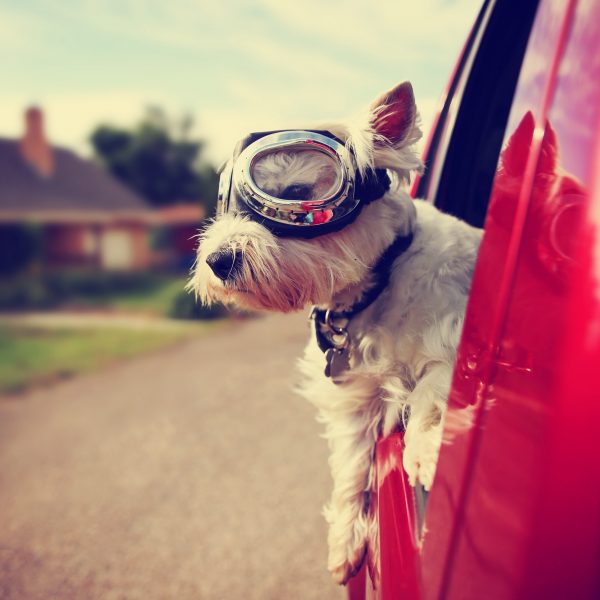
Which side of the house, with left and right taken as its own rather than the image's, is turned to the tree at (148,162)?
back

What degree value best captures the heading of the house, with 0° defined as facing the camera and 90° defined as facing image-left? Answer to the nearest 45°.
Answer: approximately 0°

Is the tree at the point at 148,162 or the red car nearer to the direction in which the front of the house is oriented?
the red car

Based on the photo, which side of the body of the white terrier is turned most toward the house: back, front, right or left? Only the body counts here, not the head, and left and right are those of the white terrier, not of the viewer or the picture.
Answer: right

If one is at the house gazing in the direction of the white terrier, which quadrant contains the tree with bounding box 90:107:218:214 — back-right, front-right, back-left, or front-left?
back-left

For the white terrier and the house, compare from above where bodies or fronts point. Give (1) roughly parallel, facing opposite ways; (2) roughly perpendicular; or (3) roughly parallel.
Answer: roughly perpendicular

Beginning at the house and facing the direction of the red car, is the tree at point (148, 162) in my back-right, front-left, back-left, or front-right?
back-left

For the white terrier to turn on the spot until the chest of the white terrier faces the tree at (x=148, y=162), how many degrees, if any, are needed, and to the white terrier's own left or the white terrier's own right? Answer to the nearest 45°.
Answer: approximately 135° to the white terrier's own right

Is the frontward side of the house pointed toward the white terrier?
yes
